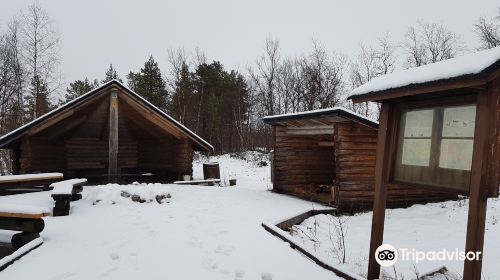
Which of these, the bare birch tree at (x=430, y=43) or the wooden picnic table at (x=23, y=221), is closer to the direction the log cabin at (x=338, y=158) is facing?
the wooden picnic table

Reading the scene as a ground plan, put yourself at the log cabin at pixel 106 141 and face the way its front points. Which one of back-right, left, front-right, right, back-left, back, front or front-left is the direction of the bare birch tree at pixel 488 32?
left

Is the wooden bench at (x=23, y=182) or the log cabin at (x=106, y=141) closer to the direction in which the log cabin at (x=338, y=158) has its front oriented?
the wooden bench

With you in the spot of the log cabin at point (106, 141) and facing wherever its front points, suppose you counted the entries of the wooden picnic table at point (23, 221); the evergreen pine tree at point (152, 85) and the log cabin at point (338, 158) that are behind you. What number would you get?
1

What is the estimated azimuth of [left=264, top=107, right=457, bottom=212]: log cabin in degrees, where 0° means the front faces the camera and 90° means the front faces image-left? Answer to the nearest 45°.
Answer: approximately 45°

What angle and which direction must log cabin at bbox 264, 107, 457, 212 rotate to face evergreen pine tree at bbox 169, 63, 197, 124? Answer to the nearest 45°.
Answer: approximately 90° to its right

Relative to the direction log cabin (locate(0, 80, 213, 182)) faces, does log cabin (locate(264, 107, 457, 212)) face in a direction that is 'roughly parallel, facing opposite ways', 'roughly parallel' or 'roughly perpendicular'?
roughly perpendicular

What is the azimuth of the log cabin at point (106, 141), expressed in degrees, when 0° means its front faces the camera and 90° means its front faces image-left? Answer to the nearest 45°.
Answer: approximately 0°

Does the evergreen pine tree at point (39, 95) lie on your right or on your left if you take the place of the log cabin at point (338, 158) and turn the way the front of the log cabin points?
on your right

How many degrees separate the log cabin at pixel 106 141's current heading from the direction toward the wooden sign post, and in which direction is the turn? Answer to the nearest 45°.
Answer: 0° — it already faces it

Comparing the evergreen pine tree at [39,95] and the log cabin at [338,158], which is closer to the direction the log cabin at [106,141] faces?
the log cabin
